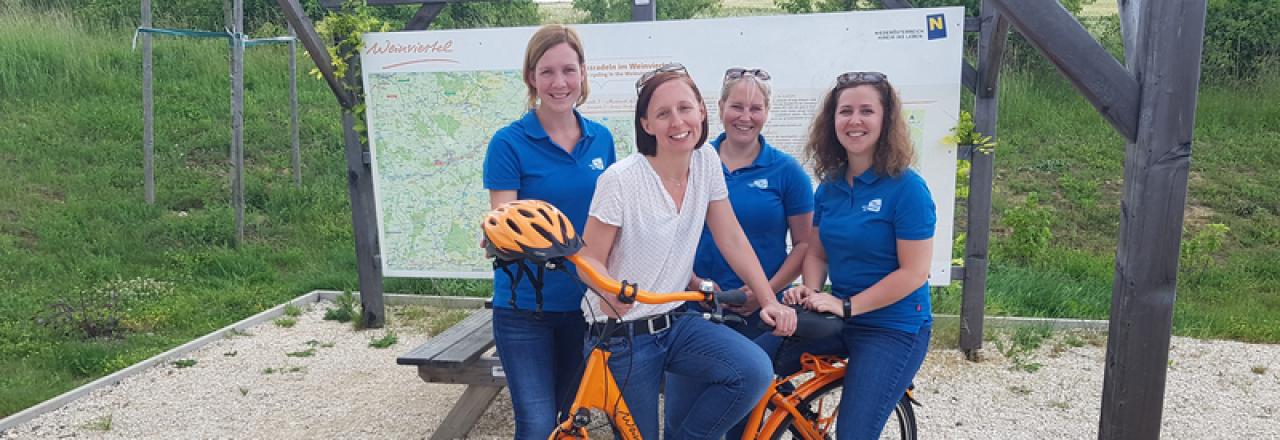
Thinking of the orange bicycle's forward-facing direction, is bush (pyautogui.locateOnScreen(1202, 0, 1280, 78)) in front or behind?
behind

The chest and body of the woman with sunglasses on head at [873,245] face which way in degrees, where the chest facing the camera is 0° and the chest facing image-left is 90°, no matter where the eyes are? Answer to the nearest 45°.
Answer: approximately 45°

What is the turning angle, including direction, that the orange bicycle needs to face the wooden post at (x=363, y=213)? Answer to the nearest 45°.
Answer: approximately 90° to its right

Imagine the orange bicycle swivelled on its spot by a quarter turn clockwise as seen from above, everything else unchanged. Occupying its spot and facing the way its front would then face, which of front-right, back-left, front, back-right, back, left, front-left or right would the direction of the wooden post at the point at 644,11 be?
front-right

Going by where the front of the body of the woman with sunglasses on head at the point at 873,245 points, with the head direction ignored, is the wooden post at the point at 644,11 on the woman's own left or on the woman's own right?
on the woman's own right

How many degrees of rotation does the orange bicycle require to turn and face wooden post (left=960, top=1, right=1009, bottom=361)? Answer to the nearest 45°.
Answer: approximately 180°

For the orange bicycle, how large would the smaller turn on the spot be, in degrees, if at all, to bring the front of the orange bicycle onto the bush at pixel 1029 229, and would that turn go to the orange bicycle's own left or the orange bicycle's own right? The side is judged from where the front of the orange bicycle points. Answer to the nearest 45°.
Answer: approximately 180°

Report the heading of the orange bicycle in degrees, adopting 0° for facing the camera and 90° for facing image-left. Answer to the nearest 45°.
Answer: approximately 45°

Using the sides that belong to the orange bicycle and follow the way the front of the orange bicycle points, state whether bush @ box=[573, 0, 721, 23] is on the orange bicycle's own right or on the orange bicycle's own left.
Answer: on the orange bicycle's own right
